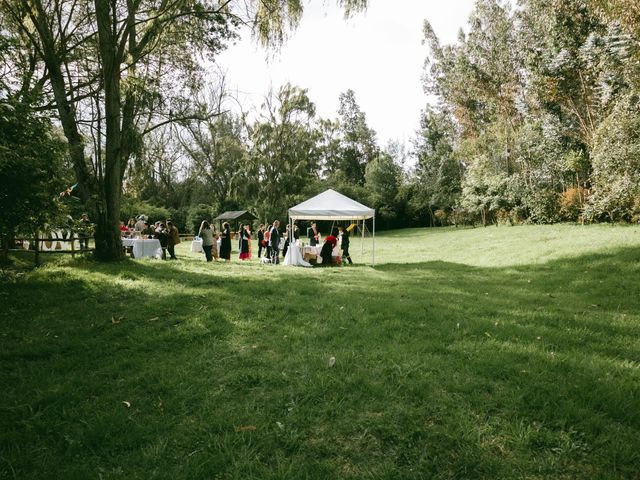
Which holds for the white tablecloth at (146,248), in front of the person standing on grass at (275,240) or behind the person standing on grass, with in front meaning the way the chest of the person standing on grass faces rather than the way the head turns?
behind

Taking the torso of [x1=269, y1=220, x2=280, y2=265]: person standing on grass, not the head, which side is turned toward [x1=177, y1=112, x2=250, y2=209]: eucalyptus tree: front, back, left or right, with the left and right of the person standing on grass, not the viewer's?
left

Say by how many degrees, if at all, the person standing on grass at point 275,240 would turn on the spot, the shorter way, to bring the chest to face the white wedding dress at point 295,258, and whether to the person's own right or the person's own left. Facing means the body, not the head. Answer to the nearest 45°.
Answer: approximately 45° to the person's own right

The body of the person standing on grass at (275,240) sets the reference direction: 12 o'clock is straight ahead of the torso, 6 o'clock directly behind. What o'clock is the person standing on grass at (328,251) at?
the person standing on grass at (328,251) is roughly at 1 o'clock from the person standing on grass at (275,240).

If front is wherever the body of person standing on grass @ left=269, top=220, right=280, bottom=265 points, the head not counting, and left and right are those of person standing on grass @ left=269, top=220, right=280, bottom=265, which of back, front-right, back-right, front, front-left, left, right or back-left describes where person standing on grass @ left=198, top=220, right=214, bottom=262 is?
back

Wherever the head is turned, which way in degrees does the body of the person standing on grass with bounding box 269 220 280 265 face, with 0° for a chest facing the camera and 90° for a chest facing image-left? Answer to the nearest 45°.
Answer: approximately 270°

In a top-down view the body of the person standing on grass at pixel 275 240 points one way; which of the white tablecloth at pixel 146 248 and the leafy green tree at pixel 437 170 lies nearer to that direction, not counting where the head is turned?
the leafy green tree

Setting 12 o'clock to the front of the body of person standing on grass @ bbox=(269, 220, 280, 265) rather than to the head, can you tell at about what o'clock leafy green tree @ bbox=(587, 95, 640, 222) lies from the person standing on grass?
The leafy green tree is roughly at 12 o'clock from the person standing on grass.
